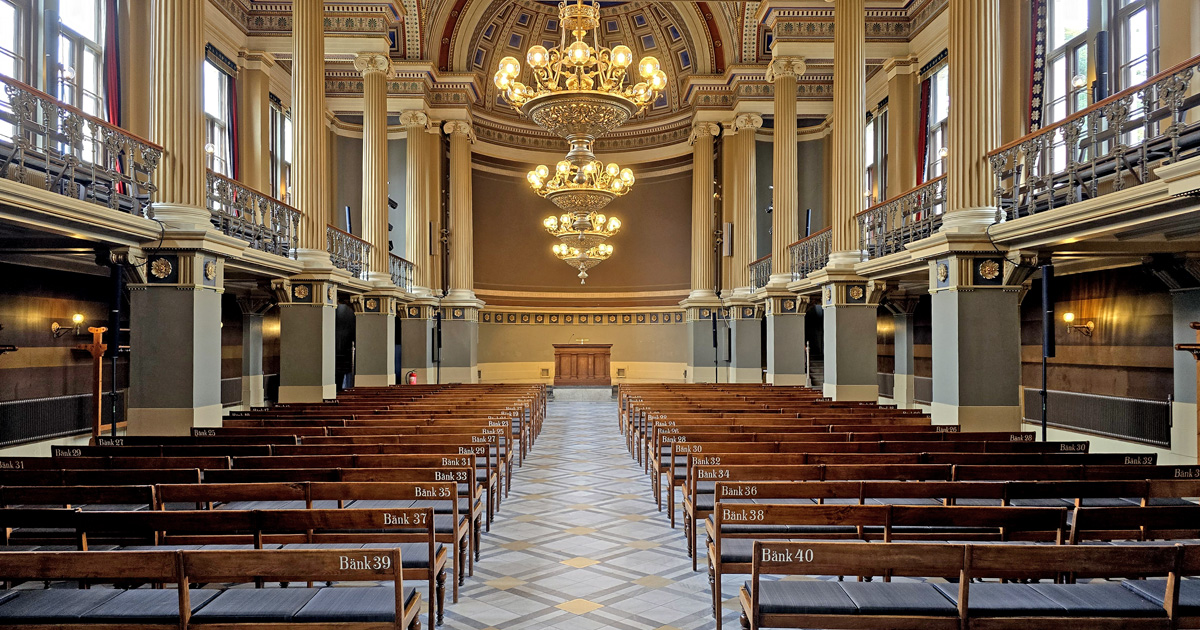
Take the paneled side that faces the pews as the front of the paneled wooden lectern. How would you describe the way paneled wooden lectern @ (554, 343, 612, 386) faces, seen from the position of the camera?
facing the viewer

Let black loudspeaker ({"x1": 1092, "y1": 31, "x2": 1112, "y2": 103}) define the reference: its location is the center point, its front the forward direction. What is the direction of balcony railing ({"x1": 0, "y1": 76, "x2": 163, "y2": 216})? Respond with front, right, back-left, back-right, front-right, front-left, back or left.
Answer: front

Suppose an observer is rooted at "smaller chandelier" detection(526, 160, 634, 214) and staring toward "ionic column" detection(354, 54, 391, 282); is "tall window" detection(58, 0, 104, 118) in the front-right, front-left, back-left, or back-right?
front-left

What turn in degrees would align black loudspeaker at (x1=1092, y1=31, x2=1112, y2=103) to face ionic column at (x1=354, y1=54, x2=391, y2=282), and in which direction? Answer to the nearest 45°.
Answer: approximately 45° to its right

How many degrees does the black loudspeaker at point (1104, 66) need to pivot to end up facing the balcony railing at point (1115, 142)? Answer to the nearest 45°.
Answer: approximately 45° to its left

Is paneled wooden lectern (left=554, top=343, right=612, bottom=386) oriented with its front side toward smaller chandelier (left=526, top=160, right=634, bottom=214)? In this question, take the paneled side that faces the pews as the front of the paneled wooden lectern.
yes

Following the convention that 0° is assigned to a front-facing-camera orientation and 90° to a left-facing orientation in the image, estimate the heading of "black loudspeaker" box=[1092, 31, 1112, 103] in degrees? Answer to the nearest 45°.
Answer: approximately 45°

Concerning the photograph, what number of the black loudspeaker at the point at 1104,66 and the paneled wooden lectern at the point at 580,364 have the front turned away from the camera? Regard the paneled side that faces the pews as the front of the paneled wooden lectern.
0
